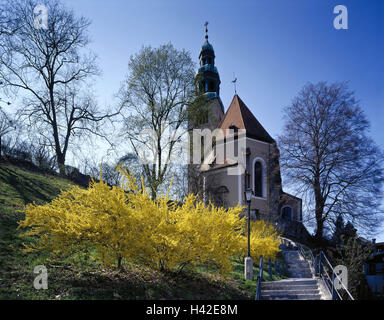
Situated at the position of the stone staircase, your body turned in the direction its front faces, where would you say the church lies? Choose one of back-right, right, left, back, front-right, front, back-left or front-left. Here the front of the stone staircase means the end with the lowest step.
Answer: back

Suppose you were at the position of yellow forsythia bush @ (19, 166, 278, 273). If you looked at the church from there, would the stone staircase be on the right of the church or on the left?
right

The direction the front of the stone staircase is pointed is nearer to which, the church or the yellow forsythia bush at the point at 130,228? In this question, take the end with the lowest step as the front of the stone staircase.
the yellow forsythia bush

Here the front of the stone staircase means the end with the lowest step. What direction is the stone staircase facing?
toward the camera

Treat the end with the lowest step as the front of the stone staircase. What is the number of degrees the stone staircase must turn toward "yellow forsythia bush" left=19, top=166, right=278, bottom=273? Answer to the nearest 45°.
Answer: approximately 45° to its right
